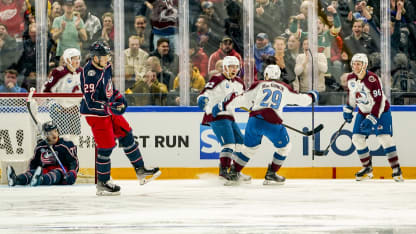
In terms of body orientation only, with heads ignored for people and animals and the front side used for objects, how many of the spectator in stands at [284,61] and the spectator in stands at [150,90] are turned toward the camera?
2

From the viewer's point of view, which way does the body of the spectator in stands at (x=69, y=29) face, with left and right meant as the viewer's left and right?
facing the viewer

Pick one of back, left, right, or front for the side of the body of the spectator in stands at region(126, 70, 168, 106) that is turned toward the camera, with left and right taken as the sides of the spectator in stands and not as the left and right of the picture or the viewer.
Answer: front

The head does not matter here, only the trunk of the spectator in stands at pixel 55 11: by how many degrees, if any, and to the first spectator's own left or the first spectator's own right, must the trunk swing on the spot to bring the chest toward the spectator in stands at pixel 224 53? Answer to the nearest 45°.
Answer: approximately 90° to the first spectator's own left

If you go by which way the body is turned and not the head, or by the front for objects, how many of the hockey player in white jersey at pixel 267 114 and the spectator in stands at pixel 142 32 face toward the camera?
1

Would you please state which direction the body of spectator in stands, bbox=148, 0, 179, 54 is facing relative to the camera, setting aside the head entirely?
toward the camera

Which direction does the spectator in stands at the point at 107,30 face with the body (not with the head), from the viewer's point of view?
toward the camera

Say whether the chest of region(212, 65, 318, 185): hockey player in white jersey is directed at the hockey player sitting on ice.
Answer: no

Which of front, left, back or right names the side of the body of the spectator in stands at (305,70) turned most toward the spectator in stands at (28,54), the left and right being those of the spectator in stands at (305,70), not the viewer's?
right

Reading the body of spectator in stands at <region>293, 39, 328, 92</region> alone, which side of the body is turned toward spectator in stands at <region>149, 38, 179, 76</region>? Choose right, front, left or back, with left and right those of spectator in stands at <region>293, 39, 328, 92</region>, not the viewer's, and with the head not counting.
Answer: right

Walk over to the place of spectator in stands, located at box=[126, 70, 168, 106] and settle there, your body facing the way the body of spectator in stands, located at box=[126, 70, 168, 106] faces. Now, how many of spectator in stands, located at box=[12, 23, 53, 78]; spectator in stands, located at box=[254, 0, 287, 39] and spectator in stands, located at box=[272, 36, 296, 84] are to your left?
2

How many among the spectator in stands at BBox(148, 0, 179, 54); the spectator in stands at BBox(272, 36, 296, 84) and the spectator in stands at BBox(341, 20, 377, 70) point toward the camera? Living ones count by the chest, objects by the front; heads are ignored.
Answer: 3

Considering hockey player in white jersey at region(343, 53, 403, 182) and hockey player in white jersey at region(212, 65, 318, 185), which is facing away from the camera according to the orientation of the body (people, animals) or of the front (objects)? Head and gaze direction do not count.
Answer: hockey player in white jersey at region(212, 65, 318, 185)

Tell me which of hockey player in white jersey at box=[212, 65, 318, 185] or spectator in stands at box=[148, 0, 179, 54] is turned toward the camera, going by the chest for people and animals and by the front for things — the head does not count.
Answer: the spectator in stands

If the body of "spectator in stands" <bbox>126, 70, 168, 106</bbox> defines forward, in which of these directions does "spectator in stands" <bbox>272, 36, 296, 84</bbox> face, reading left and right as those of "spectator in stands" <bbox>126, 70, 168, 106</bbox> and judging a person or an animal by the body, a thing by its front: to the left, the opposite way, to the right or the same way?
the same way

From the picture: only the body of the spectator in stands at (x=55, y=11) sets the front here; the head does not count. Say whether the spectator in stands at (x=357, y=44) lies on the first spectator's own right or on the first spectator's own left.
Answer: on the first spectator's own left
